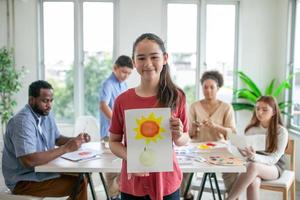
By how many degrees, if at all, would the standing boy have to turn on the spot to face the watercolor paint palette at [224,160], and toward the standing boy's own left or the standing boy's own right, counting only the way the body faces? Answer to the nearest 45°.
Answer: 0° — they already face it

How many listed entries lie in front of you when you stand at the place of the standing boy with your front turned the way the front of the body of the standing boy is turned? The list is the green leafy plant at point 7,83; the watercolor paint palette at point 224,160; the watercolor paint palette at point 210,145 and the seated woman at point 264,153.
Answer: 3

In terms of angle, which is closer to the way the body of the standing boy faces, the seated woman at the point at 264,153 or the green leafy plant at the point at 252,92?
the seated woman

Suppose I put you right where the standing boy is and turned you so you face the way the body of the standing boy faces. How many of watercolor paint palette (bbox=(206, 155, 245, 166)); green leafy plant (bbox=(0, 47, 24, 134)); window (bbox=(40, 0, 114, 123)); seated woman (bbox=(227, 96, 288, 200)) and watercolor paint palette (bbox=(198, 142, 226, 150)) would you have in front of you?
3

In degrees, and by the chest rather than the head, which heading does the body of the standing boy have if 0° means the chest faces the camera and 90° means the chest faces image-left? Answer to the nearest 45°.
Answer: approximately 315°

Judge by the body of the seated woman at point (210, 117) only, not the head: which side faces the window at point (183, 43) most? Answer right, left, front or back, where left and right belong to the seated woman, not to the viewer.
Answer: back

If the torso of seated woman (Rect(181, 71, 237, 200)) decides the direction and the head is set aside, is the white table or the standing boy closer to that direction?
the white table

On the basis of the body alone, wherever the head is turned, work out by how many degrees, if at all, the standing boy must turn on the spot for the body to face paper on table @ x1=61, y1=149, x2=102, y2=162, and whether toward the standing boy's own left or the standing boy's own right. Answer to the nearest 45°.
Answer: approximately 45° to the standing boy's own right

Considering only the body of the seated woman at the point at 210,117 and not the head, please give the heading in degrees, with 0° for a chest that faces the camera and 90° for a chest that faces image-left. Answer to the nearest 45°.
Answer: approximately 0°

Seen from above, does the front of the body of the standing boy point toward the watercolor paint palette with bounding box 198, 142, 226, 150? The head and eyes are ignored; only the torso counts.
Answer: yes

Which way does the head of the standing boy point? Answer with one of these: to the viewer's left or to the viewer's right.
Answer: to the viewer's right
